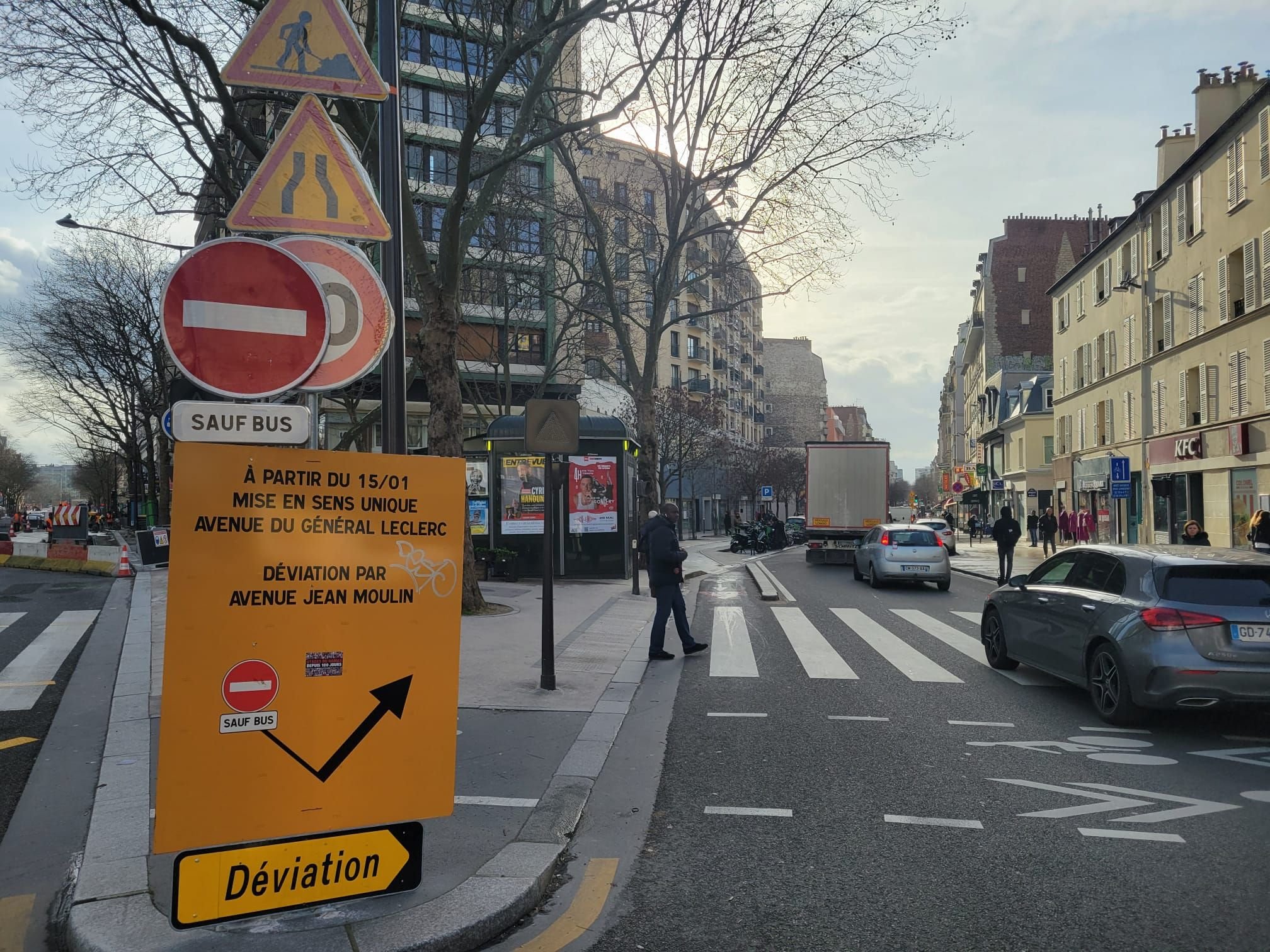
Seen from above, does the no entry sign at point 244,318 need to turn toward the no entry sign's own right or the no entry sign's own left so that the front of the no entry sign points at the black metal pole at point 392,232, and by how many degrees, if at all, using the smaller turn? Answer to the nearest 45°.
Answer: approximately 135° to the no entry sign's own left

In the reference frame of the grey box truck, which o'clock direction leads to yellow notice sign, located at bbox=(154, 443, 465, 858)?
The yellow notice sign is roughly at 6 o'clock from the grey box truck.

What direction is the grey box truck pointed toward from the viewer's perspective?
away from the camera

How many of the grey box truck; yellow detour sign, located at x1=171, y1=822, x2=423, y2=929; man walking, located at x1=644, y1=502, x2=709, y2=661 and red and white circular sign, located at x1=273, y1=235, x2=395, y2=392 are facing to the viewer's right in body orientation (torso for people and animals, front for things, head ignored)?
1

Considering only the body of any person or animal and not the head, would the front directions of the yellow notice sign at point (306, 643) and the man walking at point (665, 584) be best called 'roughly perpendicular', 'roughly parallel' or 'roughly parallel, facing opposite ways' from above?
roughly perpendicular

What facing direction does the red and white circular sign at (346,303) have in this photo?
toward the camera

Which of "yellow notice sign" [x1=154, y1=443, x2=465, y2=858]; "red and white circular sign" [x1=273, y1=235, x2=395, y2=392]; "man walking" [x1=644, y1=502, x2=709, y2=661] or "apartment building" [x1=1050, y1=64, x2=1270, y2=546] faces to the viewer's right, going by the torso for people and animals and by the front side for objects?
the man walking

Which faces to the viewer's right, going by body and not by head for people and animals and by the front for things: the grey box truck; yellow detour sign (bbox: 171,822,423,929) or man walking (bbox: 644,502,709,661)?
the man walking

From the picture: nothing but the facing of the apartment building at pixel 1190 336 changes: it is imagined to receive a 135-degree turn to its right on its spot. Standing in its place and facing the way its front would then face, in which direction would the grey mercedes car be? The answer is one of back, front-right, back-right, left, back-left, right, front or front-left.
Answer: back

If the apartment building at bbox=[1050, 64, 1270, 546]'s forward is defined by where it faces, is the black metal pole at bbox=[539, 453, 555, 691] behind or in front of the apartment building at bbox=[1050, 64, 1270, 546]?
in front

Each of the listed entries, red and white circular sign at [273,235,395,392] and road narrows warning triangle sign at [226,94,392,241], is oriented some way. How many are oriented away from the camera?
0

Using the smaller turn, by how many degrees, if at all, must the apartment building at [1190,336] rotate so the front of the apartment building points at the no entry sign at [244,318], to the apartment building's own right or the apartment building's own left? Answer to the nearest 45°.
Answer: approximately 45° to the apartment building's own left

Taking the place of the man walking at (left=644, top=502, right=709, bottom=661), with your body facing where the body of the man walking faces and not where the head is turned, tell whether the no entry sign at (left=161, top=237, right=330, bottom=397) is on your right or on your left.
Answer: on your right

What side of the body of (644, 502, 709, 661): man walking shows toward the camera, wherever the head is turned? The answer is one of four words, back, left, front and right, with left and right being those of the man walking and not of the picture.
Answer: right

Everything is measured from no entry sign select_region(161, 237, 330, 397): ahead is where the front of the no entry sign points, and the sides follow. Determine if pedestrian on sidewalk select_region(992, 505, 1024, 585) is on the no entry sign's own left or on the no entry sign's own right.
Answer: on the no entry sign's own left

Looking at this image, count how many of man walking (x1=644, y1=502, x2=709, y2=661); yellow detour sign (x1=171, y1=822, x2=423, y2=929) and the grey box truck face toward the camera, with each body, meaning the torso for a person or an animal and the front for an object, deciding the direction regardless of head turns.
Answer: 1

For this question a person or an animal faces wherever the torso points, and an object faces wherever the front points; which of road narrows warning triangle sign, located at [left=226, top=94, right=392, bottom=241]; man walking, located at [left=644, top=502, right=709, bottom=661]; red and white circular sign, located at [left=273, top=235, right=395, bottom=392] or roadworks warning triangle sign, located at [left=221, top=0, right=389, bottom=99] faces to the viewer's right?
the man walking
